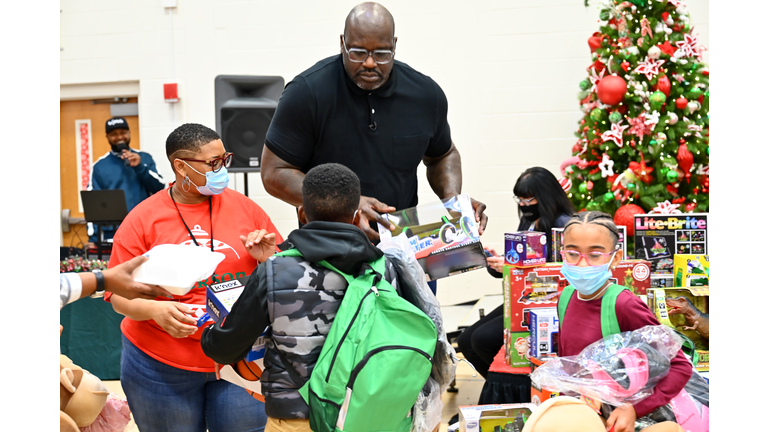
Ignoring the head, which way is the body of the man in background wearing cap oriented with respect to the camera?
toward the camera

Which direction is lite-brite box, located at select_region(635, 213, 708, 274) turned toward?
toward the camera

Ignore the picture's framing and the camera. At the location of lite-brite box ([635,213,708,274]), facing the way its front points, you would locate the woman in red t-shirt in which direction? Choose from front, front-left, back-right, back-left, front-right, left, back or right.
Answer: front-right

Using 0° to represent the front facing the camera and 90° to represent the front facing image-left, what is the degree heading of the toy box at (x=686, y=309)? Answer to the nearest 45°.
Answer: approximately 0°

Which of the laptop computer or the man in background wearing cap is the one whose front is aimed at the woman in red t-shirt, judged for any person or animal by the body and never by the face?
the man in background wearing cap

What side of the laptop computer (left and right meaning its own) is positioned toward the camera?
back

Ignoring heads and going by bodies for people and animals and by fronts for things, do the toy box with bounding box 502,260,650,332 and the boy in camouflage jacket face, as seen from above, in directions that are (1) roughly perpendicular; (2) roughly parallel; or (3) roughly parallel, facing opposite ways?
roughly parallel, facing opposite ways

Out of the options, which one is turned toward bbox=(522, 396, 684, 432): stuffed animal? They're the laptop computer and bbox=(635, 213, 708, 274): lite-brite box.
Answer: the lite-brite box

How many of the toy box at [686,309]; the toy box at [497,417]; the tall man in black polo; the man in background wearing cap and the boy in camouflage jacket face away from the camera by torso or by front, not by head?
1

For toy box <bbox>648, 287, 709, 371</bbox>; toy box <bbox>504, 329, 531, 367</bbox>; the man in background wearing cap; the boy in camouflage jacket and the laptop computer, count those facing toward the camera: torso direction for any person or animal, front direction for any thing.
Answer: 3

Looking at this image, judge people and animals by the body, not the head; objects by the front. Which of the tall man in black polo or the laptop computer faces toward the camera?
the tall man in black polo

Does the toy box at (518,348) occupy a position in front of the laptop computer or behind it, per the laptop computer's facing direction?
behind

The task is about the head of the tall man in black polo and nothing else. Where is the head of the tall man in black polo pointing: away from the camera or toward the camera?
toward the camera
